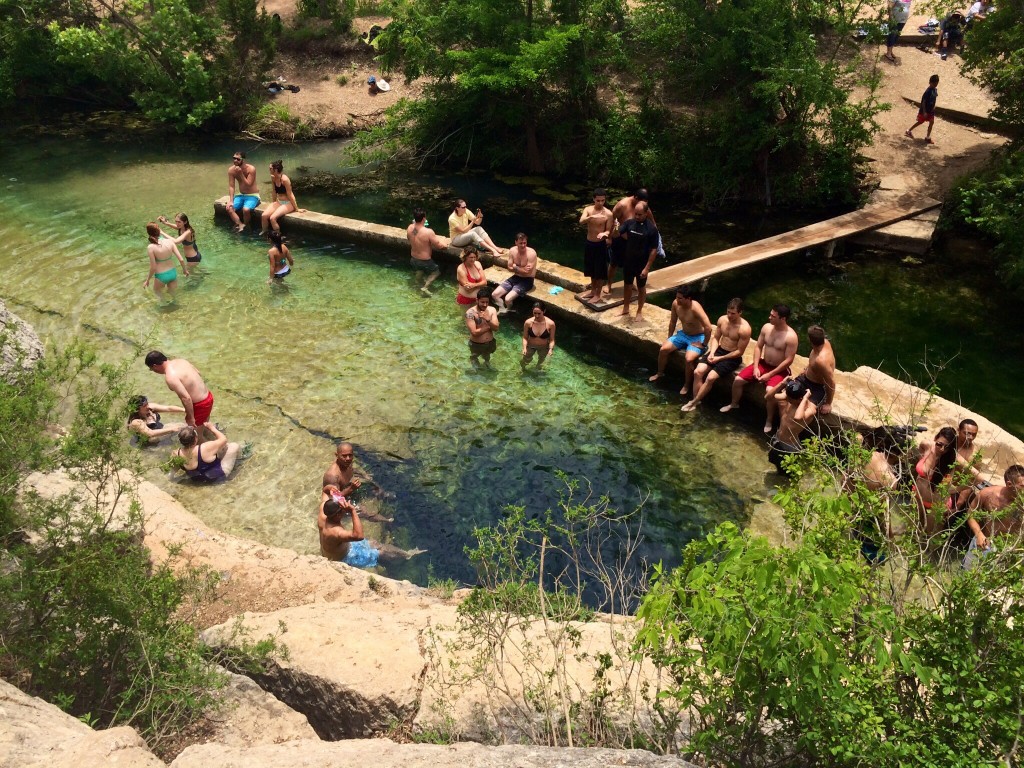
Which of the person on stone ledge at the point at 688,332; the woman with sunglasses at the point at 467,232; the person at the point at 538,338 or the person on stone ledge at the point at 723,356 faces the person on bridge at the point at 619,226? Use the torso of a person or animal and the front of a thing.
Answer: the woman with sunglasses

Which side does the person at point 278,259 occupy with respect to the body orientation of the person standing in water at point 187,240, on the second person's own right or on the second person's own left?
on the second person's own left

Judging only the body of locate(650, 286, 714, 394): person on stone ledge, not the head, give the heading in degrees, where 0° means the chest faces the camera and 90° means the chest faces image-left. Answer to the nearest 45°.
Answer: approximately 45°

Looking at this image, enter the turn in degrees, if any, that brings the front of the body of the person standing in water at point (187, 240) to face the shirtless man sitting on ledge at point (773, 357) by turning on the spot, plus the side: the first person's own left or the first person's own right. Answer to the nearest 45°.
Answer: approximately 90° to the first person's own left

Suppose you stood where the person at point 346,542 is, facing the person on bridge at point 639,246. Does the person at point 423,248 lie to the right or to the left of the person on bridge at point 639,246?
left

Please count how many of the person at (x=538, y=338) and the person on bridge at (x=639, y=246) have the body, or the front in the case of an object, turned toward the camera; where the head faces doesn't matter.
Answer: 2

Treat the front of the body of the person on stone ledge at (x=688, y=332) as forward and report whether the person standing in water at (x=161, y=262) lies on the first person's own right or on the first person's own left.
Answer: on the first person's own right

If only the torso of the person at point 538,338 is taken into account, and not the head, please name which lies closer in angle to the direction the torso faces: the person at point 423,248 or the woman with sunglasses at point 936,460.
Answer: the woman with sunglasses

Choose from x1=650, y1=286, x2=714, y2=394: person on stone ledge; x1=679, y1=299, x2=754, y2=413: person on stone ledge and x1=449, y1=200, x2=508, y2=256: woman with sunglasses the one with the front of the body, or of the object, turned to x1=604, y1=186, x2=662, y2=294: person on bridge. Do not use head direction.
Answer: the woman with sunglasses
